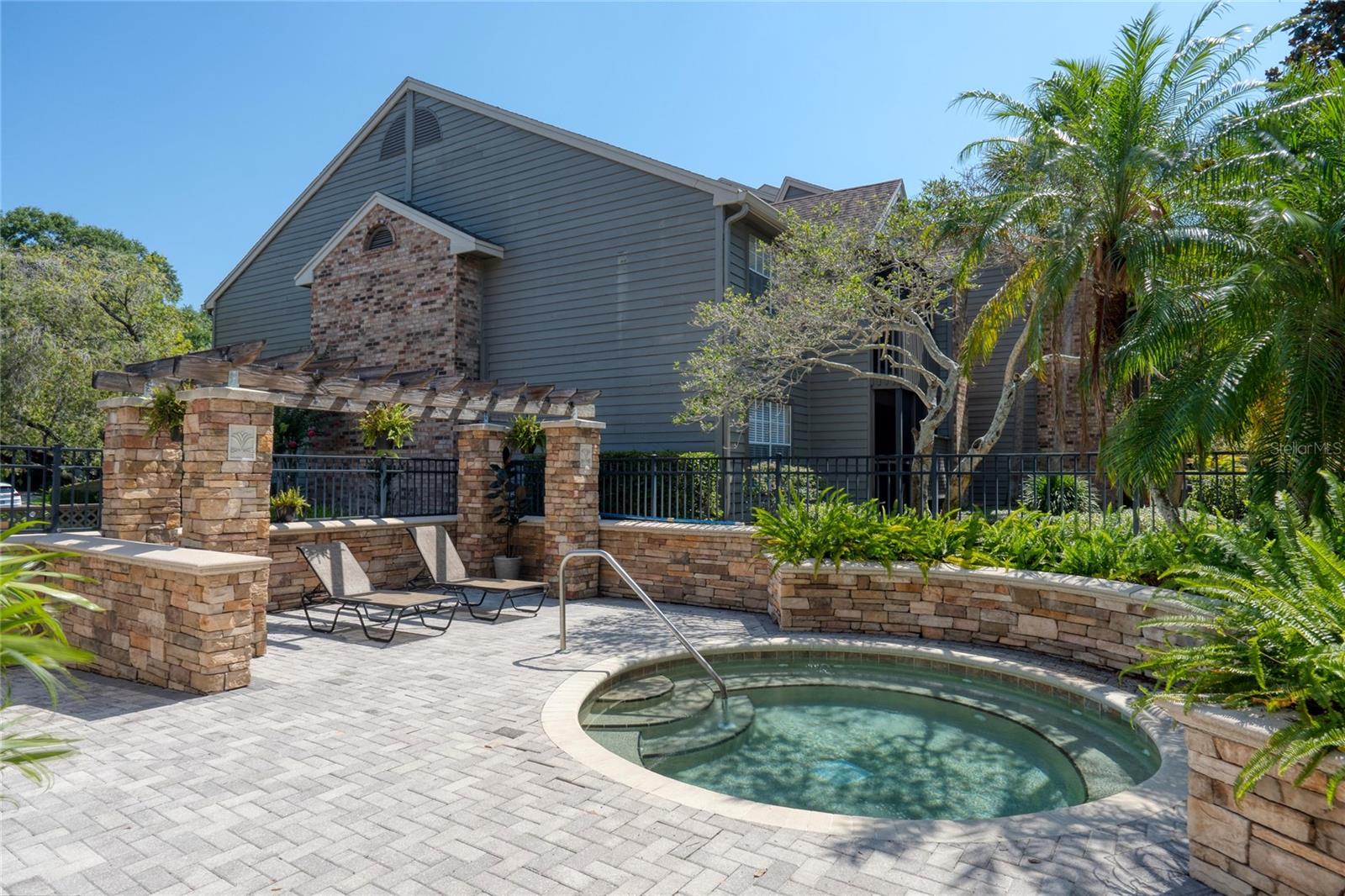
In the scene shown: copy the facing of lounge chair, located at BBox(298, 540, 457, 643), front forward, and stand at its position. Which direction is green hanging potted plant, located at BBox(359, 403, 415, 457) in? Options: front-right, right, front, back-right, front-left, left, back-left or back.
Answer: back-left

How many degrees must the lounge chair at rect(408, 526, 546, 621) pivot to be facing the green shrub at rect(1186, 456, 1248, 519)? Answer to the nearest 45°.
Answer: approximately 45° to its left

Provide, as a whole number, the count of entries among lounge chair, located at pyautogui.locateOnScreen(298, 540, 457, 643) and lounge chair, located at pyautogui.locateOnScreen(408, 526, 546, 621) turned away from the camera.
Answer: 0

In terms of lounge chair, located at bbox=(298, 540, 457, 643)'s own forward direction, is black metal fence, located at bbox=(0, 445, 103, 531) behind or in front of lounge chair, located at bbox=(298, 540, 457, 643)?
behind

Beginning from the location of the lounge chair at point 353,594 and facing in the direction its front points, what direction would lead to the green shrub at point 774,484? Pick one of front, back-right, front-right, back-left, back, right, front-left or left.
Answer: front-left

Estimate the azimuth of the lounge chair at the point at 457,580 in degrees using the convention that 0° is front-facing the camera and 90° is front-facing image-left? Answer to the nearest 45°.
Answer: approximately 315°

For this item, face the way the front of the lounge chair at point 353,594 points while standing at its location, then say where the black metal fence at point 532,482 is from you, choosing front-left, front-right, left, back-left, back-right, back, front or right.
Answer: left
